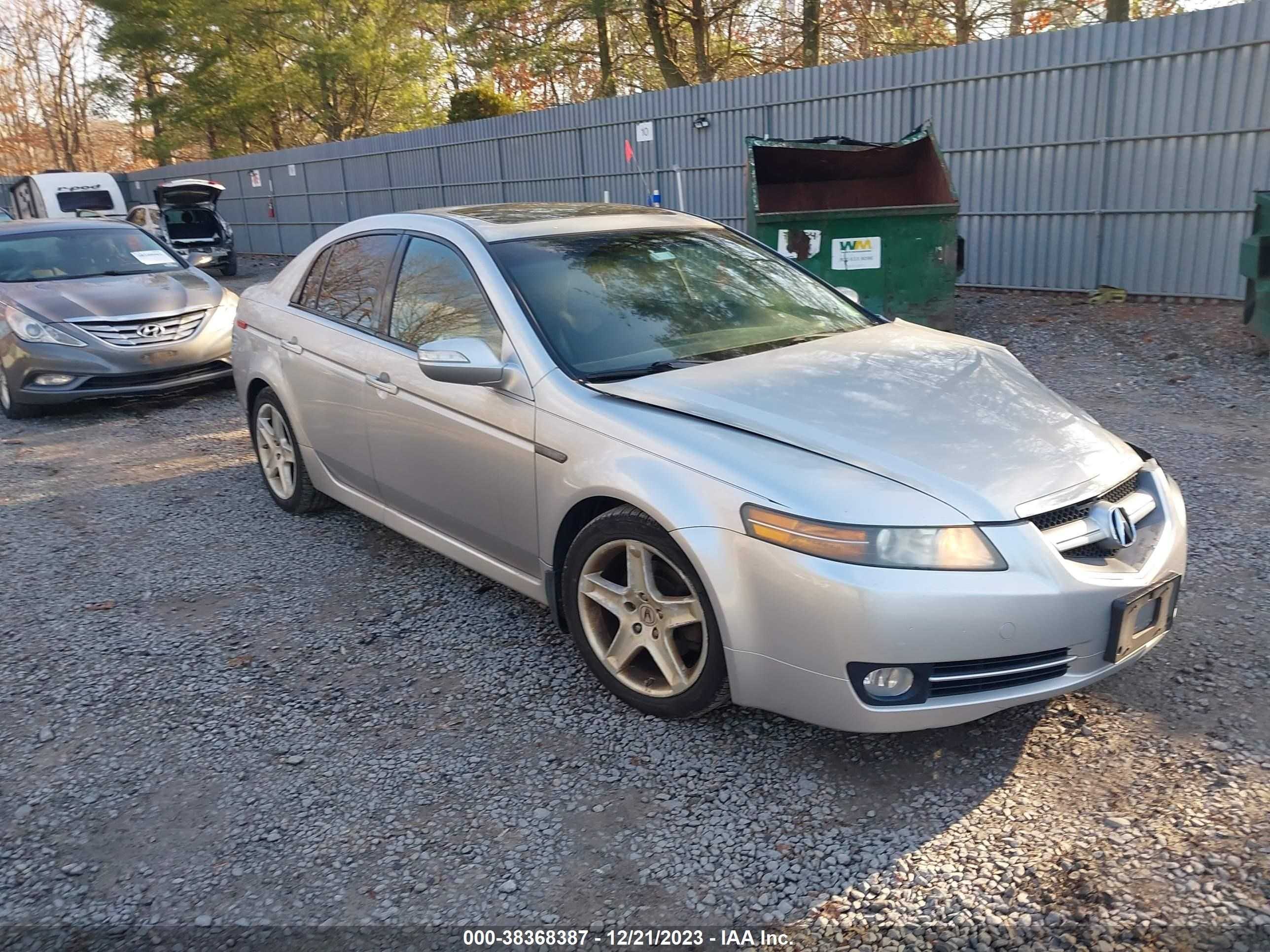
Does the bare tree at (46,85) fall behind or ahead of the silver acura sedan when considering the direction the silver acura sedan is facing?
behind

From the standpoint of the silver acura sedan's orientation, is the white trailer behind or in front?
behind

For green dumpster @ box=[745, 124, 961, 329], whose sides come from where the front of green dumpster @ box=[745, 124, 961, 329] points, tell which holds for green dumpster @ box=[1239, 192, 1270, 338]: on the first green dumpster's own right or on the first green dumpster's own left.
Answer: on the first green dumpster's own left

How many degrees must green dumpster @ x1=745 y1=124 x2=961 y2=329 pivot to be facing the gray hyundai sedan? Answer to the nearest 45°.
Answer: approximately 90° to its right

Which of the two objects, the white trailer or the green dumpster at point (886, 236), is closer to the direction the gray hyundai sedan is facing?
the green dumpster

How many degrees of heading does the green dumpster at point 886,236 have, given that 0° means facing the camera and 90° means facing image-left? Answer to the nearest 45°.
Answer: approximately 0°

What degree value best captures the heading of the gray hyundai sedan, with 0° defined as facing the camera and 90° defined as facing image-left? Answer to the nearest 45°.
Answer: approximately 315°

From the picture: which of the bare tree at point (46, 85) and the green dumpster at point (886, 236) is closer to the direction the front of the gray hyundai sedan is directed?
the green dumpster

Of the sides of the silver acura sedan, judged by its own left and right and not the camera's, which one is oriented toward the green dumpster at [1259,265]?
left
